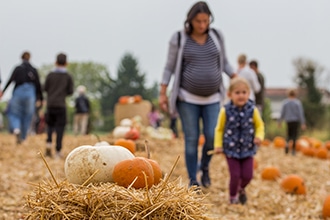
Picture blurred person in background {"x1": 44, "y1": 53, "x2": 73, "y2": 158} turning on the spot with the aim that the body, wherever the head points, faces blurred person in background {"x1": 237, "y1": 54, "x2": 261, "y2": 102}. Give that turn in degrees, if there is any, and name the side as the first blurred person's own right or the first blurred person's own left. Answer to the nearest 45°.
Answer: approximately 90° to the first blurred person's own right

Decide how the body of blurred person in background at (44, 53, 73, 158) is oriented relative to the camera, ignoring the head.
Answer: away from the camera

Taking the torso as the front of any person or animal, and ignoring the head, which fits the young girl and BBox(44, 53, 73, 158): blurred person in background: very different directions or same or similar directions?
very different directions

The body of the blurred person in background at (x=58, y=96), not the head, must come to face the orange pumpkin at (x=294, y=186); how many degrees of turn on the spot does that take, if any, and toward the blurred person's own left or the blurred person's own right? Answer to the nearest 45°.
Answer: approximately 135° to the blurred person's own right

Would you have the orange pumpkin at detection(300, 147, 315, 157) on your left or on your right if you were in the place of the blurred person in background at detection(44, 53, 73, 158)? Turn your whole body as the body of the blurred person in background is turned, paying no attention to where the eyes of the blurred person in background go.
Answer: on your right

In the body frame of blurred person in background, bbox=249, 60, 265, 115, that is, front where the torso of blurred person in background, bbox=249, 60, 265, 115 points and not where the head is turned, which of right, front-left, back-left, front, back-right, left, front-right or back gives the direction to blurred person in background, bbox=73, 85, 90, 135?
front-right

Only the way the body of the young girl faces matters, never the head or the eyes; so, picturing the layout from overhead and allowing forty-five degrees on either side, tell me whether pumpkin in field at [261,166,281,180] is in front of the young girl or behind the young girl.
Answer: behind

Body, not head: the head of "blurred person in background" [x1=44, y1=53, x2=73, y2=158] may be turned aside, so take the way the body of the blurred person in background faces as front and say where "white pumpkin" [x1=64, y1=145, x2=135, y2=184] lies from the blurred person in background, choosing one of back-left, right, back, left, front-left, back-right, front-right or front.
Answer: back

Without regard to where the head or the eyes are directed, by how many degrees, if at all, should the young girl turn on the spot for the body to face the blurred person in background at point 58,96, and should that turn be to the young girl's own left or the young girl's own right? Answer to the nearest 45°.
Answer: approximately 135° to the young girl's own right

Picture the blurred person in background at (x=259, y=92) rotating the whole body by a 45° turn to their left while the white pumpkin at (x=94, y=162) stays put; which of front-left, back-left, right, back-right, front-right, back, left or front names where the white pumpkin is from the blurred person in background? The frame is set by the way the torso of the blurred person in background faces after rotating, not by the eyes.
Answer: front-left

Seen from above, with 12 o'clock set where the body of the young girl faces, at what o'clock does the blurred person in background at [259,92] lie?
The blurred person in background is roughly at 6 o'clock from the young girl.
